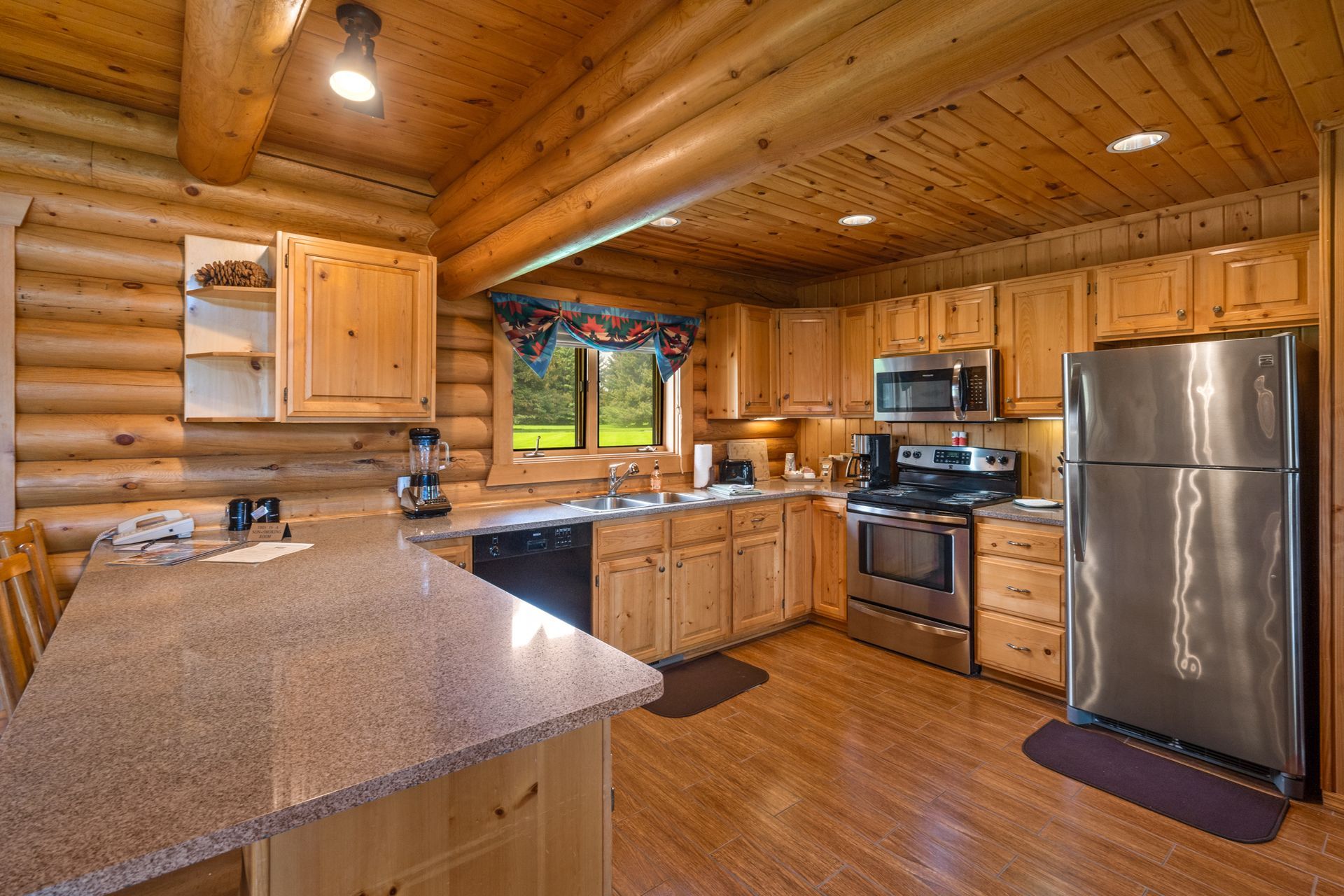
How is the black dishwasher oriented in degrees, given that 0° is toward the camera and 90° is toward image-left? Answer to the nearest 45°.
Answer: approximately 315°

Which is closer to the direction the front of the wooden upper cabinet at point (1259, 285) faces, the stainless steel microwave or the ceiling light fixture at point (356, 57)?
the ceiling light fixture

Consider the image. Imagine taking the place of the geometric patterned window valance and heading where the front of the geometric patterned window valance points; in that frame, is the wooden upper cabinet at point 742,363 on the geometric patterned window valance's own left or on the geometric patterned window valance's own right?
on the geometric patterned window valance's own left

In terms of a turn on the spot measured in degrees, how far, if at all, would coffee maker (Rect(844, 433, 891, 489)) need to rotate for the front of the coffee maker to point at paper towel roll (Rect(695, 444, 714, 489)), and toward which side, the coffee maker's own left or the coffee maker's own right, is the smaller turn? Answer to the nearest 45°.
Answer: approximately 45° to the coffee maker's own right

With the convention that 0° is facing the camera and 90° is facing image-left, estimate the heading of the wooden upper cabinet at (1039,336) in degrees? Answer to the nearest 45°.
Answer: approximately 45°

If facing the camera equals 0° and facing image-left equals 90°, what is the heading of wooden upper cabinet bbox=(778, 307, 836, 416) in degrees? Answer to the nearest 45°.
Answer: approximately 0°
